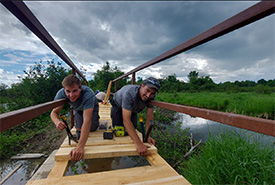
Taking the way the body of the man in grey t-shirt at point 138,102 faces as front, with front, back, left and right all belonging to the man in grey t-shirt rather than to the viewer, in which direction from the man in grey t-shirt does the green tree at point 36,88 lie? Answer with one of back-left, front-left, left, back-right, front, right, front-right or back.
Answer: back

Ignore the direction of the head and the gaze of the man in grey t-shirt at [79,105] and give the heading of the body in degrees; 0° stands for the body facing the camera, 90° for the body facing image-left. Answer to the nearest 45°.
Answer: approximately 45°

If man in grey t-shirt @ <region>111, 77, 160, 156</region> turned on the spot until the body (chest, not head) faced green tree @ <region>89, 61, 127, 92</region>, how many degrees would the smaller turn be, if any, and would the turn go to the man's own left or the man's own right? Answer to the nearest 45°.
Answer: approximately 135° to the man's own left

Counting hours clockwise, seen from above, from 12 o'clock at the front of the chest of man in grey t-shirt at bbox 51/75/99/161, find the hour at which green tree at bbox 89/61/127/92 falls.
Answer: The green tree is roughly at 5 o'clock from the man in grey t-shirt.

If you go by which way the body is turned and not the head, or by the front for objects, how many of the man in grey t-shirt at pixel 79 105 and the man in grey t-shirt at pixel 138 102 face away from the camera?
0

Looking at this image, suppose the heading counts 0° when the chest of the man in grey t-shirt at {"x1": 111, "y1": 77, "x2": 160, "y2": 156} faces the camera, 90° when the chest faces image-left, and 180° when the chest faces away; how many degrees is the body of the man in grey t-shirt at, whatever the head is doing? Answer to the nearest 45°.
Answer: approximately 315°
